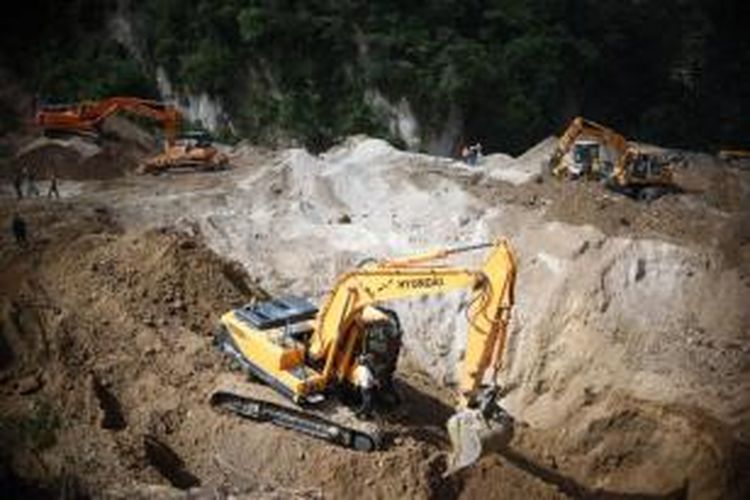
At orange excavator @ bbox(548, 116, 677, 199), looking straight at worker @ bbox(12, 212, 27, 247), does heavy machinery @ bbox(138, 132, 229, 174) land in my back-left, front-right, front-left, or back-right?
front-right

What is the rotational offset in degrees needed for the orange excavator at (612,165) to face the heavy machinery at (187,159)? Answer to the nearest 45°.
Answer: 0° — it already faces it

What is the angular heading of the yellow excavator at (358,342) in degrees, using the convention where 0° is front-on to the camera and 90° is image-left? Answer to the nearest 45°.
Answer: approximately 315°

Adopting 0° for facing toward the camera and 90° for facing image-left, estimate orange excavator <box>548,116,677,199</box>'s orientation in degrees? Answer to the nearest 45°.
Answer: approximately 90°

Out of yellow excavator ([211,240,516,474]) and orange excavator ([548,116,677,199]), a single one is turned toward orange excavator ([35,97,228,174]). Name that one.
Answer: orange excavator ([548,116,677,199])

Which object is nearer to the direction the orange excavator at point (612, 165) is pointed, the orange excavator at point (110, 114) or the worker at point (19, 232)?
the orange excavator

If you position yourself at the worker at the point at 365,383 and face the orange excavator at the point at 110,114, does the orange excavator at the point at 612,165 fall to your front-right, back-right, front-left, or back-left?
front-right

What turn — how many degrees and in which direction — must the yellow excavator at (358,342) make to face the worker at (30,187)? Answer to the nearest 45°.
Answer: approximately 180°
